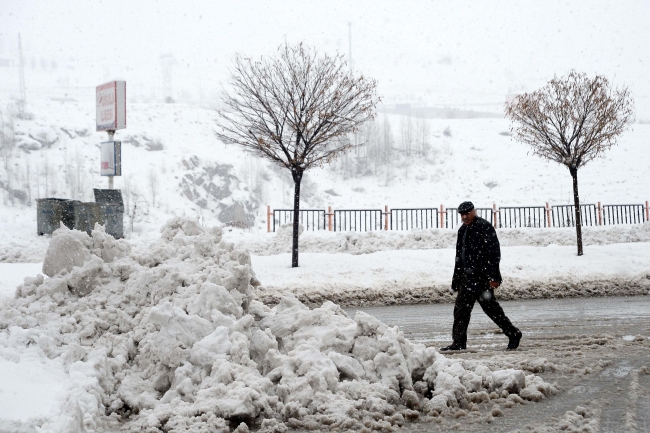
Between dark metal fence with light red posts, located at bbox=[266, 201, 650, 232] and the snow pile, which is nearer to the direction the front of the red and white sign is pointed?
the snow pile

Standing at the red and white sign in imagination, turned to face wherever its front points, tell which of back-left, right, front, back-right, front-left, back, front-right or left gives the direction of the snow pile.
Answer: front-left

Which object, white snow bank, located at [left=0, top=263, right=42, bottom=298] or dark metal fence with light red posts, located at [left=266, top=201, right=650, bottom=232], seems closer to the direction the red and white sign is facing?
the white snow bank

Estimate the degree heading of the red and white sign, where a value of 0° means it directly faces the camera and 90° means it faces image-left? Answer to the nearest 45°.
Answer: approximately 45°

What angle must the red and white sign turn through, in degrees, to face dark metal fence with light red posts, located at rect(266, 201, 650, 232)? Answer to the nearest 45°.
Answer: approximately 135° to its left

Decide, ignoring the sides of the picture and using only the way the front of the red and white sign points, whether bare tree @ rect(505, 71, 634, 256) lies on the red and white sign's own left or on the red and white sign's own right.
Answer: on the red and white sign's own left

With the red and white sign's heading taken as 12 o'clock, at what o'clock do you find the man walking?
The man walking is roughly at 10 o'clock from the red and white sign.

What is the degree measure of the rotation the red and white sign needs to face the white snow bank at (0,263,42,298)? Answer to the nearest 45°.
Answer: approximately 45° to its left

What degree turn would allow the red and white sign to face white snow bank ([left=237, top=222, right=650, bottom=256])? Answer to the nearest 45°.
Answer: approximately 135° to its left

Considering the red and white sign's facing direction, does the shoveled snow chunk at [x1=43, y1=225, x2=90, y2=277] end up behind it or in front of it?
in front

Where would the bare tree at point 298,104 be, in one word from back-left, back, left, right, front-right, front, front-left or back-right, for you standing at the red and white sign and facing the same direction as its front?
left

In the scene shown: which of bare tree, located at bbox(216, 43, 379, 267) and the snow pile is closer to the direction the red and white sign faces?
the snow pile
